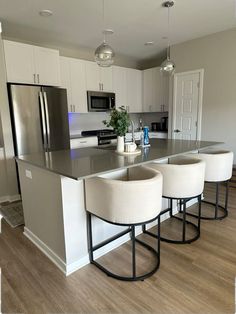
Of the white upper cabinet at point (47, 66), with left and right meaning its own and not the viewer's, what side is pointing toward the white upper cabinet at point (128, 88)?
left

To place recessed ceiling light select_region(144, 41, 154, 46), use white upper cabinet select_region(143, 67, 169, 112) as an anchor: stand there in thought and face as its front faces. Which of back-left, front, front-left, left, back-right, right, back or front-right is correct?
front-left

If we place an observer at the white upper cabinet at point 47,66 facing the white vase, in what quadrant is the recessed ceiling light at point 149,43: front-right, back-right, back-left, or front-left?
front-left

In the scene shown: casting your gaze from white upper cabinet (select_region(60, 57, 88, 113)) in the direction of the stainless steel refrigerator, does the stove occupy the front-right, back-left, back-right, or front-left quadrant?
back-left

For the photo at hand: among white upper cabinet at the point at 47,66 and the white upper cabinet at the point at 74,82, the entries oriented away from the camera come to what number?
0

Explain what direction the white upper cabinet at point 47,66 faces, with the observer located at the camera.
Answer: facing the viewer and to the right of the viewer

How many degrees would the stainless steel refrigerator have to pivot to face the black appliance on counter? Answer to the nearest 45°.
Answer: approximately 45° to its left

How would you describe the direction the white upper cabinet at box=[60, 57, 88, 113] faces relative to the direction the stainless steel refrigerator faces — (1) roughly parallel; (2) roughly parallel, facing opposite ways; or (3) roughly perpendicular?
roughly parallel

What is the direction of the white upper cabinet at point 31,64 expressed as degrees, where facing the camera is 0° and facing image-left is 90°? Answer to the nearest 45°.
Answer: approximately 315°

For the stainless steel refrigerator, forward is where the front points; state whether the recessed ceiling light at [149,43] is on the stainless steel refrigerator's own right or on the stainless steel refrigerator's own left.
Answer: on the stainless steel refrigerator's own left

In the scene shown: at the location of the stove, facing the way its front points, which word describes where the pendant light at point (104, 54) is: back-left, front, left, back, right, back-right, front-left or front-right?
front-right

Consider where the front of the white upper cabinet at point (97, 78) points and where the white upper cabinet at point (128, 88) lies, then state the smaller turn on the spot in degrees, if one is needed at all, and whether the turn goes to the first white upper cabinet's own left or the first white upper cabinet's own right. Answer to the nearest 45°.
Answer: approximately 90° to the first white upper cabinet's own left
